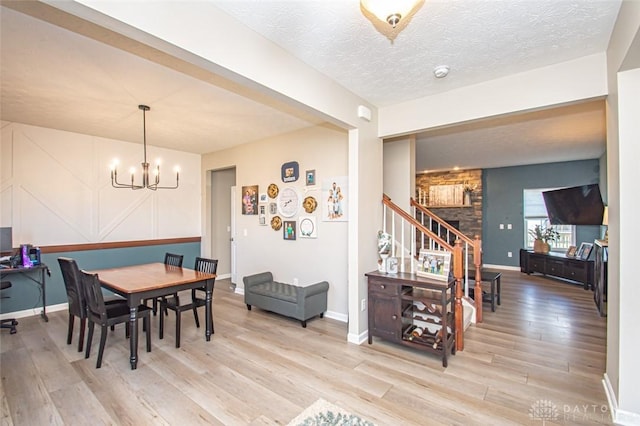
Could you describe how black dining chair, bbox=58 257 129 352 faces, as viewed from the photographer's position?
facing away from the viewer and to the right of the viewer

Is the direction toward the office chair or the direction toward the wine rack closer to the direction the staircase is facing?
the wine rack

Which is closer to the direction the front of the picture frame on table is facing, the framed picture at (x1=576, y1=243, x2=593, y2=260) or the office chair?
the office chair

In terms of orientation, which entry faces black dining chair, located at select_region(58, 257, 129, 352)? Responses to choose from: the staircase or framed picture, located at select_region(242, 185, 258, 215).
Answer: the framed picture

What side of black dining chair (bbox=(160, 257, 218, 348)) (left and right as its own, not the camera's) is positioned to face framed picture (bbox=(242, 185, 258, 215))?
back

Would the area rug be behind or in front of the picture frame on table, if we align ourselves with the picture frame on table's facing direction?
in front

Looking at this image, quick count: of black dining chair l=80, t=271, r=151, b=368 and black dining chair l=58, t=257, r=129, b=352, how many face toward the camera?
0
